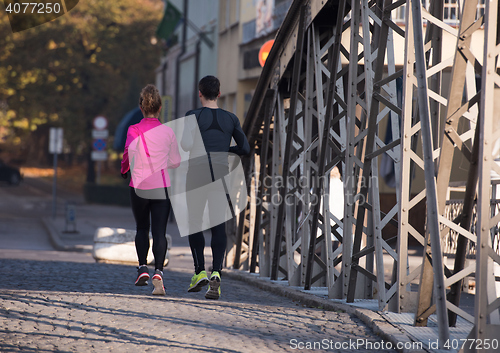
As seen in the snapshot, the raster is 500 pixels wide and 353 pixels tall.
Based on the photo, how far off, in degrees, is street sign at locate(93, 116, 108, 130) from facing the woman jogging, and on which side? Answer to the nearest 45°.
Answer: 0° — it already faces them

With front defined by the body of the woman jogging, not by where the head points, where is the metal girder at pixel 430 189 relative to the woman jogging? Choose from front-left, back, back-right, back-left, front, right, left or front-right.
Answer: back-right

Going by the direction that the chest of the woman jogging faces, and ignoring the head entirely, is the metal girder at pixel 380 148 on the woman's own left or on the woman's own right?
on the woman's own right

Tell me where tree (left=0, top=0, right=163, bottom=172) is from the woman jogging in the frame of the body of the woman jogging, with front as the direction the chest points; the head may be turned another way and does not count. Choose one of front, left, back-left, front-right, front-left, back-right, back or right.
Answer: front

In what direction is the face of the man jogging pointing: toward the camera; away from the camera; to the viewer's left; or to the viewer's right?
away from the camera

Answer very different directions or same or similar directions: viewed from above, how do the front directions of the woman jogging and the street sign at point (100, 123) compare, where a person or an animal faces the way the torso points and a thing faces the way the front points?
very different directions

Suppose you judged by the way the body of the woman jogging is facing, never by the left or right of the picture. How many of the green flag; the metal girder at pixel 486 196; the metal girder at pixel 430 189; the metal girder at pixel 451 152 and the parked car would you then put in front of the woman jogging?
2

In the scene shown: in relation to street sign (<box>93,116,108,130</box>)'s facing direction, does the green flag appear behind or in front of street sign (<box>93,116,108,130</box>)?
behind

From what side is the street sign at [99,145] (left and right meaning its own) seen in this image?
front

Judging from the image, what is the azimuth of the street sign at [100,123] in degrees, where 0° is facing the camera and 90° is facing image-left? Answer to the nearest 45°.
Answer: approximately 0°

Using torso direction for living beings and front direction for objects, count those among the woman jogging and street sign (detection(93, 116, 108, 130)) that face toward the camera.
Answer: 1

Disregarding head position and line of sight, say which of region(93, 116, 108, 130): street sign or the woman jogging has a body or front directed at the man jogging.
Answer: the street sign

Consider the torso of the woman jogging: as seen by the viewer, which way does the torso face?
away from the camera
